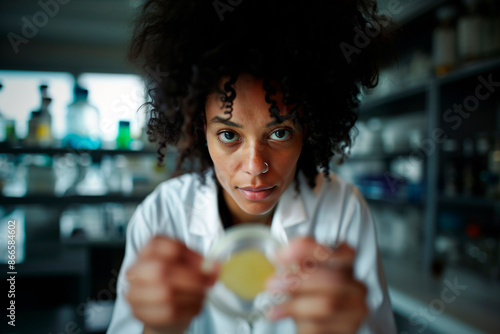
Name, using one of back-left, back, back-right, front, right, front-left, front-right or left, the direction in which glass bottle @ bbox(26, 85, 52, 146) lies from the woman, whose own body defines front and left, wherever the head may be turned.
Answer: back-right

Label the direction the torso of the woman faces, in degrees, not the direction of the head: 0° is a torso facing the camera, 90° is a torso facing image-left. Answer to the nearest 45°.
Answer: approximately 0°

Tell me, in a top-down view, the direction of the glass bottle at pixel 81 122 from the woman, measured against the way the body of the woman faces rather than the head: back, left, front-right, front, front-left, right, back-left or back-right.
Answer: back-right

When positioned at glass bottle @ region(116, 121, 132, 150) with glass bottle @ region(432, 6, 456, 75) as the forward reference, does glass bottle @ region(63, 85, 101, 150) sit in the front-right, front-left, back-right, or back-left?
back-right

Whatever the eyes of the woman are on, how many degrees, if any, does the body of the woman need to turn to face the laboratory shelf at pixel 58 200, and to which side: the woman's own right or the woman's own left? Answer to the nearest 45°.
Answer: approximately 135° to the woman's own right

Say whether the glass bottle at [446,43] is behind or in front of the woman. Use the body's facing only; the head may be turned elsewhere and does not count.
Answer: behind

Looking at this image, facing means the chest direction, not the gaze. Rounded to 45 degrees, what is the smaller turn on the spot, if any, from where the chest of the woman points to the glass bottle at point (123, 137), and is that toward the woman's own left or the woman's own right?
approximately 135° to the woman's own right
